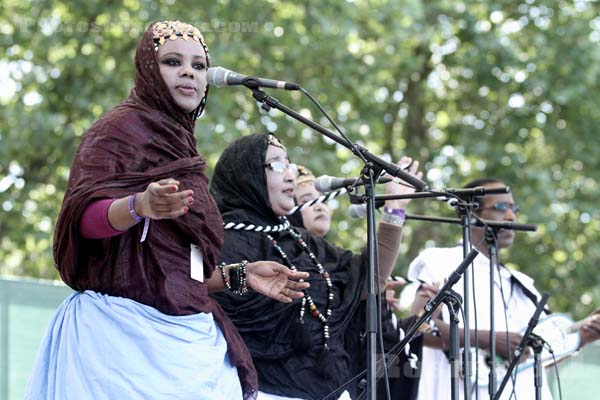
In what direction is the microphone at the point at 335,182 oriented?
to the viewer's left

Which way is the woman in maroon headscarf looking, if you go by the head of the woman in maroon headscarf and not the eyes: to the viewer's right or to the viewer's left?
to the viewer's right

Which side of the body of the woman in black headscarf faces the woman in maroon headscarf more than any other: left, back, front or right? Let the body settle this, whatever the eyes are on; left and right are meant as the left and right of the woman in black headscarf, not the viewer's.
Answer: right

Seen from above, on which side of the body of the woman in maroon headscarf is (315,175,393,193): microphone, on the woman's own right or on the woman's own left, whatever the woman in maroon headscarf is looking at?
on the woman's own left

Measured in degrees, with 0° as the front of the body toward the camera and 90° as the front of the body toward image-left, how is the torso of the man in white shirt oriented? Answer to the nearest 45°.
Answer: approximately 315°

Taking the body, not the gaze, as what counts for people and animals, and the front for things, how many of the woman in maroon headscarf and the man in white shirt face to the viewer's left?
0

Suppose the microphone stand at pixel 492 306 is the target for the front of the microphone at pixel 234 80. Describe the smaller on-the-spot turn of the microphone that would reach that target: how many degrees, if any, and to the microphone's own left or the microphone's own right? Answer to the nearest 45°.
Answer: approximately 135° to the microphone's own right

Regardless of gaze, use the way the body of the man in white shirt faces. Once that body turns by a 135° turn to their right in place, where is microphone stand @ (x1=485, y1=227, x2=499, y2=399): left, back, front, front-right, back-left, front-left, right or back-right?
left

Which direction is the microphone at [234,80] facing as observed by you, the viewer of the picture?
facing to the left of the viewer

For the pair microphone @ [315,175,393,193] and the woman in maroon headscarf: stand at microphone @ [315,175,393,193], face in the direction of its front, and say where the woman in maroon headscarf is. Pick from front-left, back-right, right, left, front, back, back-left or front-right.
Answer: front-left
